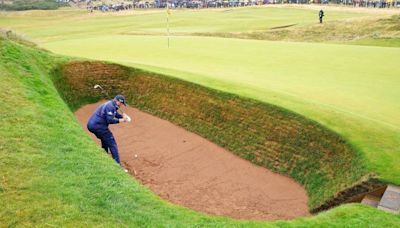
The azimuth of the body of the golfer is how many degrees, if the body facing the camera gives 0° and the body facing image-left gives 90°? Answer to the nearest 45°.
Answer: approximately 270°
